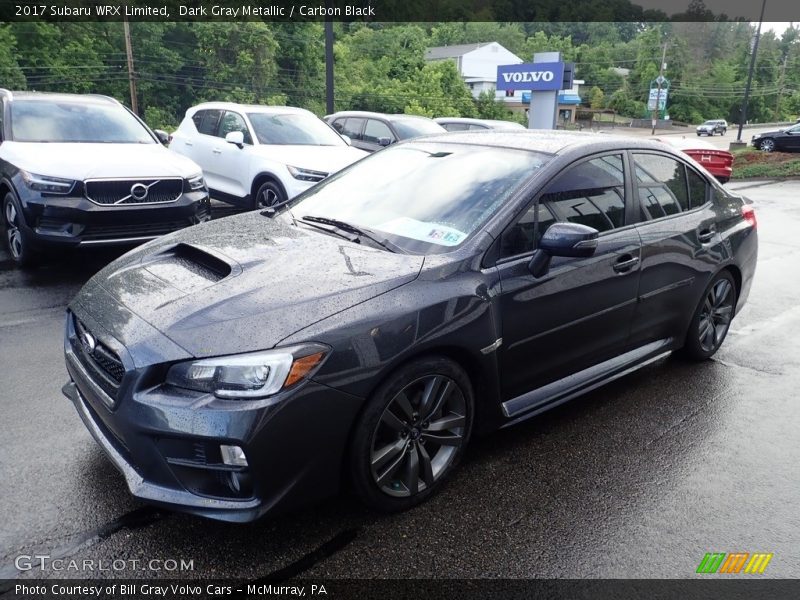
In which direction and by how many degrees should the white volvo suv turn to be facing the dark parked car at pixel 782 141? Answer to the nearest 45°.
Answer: approximately 90° to its left

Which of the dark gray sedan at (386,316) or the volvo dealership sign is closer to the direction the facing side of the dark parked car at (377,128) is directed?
the dark gray sedan

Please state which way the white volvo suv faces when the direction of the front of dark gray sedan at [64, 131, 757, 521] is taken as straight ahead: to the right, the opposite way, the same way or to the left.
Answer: to the left

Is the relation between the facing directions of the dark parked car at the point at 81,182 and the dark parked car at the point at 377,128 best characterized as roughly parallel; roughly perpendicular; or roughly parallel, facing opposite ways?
roughly parallel

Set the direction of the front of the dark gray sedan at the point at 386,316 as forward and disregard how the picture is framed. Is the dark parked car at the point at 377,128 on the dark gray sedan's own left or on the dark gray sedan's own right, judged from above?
on the dark gray sedan's own right

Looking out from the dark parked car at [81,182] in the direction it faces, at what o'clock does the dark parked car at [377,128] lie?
the dark parked car at [377,128] is roughly at 9 o'clock from the dark parked car at [81,182].

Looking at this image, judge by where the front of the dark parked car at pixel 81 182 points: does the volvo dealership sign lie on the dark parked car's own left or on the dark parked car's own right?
on the dark parked car's own left

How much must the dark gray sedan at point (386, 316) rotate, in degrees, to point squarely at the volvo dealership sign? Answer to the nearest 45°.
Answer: approximately 135° to its right

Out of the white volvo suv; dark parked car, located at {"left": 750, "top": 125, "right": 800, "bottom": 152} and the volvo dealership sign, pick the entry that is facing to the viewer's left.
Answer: the dark parked car

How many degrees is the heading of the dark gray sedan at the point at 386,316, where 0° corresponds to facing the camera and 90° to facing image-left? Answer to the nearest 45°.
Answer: approximately 45°

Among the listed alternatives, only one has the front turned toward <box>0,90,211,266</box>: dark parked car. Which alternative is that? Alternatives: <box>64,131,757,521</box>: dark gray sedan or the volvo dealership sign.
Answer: the volvo dealership sign

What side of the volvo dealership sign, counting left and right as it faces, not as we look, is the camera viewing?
front

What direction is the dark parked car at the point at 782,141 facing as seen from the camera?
to the viewer's left

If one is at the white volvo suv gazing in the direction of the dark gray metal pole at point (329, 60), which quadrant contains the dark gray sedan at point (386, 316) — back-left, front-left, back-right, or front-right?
back-right

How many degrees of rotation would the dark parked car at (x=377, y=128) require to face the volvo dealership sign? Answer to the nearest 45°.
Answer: approximately 135° to its left
